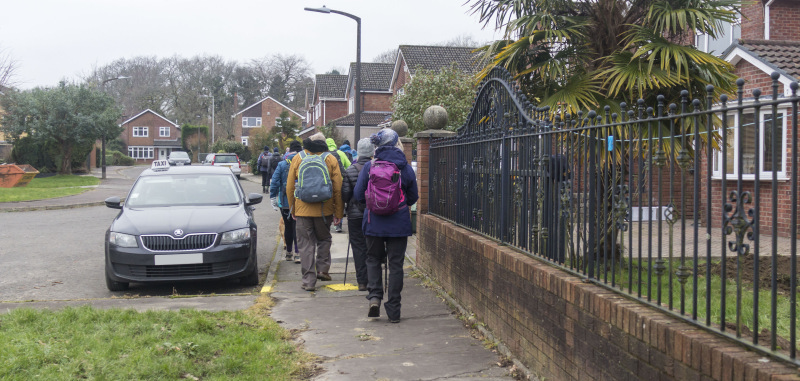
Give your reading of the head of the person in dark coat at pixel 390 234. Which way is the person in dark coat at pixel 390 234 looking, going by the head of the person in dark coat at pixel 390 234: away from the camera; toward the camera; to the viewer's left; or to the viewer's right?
away from the camera

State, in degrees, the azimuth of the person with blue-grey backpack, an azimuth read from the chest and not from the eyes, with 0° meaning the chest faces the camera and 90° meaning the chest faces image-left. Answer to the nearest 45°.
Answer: approximately 180°

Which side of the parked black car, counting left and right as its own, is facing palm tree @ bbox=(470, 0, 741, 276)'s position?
left

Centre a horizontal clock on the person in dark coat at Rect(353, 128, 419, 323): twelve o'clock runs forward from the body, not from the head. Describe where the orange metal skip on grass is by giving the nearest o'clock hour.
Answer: The orange metal skip on grass is roughly at 11 o'clock from the person in dark coat.

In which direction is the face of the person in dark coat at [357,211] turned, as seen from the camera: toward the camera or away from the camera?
away from the camera

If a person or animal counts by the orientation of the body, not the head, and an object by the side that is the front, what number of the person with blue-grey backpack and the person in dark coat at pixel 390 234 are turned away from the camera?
2

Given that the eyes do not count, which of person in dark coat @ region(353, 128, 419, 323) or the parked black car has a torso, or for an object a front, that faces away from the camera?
the person in dark coat

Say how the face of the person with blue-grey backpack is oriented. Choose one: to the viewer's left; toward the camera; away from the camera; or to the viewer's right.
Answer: away from the camera

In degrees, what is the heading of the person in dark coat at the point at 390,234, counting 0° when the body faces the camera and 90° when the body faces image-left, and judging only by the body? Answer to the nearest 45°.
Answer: approximately 180°

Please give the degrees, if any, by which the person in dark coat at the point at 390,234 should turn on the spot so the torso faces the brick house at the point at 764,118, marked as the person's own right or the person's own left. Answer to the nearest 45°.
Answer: approximately 45° to the person's own right

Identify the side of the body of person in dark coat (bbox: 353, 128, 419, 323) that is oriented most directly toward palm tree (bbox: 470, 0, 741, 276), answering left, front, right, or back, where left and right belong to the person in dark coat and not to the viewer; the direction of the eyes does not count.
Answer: right

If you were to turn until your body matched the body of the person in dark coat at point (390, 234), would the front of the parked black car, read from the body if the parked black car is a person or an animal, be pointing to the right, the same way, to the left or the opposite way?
the opposite way
